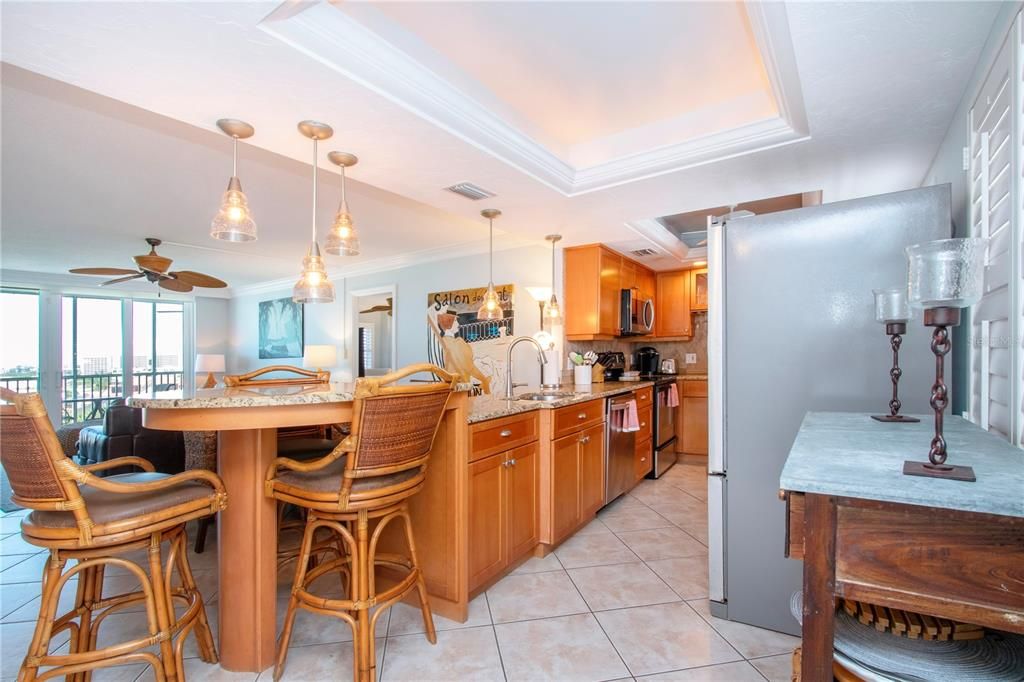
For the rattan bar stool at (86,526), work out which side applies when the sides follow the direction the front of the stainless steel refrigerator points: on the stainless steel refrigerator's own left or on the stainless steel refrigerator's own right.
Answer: on the stainless steel refrigerator's own left

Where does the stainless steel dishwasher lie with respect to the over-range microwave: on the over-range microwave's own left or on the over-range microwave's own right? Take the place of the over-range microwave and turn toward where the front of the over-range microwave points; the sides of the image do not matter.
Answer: on the over-range microwave's own right

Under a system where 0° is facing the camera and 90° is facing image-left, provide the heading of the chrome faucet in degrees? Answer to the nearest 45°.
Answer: approximately 270°

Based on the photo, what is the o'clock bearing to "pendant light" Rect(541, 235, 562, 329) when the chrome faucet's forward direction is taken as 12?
The pendant light is roughly at 10 o'clock from the chrome faucet.

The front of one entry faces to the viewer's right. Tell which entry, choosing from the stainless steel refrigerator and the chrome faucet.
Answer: the chrome faucet

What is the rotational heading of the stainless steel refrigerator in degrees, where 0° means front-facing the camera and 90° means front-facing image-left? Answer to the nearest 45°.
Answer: approximately 90°

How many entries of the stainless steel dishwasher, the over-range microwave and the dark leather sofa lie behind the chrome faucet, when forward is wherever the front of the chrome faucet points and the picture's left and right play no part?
1

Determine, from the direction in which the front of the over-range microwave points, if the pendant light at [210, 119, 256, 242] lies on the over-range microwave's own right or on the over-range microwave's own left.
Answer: on the over-range microwave's own right

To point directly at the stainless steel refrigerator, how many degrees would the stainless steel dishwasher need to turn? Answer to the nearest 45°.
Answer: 0° — it already faces it

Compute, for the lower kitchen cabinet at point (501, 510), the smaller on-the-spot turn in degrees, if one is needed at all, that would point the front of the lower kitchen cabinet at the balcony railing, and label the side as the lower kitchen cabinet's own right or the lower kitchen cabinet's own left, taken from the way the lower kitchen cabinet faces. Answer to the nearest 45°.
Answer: approximately 180°

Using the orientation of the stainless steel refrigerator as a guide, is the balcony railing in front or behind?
in front

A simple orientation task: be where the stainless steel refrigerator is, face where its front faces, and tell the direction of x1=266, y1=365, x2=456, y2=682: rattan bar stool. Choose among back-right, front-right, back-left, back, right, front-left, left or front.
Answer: front-left
